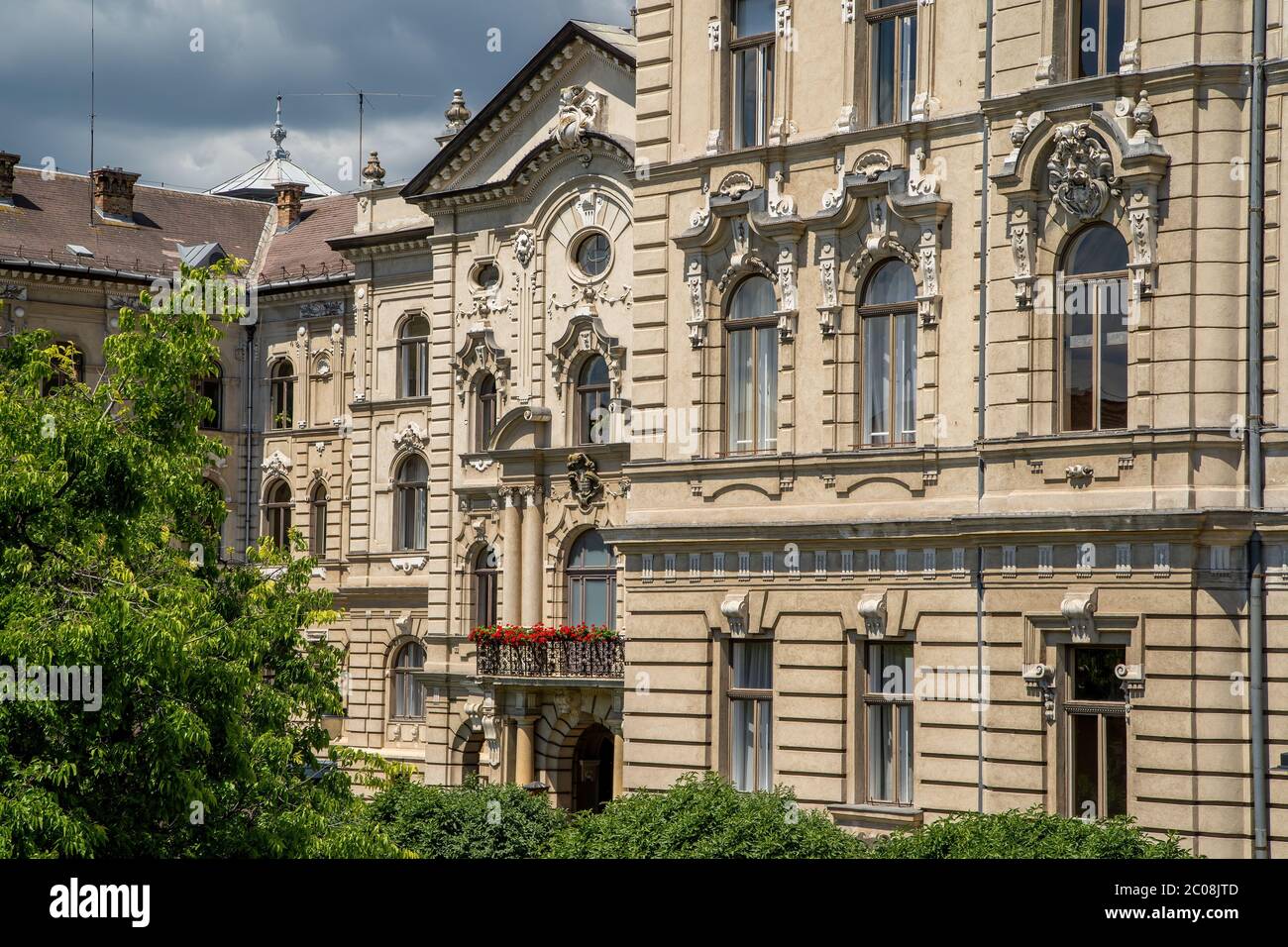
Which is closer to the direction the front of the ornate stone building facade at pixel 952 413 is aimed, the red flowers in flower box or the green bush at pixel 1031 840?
the green bush

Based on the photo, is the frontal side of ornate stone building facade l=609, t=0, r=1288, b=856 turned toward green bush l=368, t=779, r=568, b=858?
no

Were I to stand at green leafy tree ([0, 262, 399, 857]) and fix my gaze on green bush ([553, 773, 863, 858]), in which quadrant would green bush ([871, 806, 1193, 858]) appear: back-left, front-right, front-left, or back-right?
front-right

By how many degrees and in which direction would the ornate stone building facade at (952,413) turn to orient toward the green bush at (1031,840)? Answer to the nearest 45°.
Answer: approximately 45° to its left

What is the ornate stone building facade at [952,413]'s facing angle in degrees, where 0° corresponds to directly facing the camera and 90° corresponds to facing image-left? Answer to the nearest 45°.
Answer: approximately 45°

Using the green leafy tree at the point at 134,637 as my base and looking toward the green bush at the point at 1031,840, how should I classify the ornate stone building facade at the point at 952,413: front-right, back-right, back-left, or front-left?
front-left

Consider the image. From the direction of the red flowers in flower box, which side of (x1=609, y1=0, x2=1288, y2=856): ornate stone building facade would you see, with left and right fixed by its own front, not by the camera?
right

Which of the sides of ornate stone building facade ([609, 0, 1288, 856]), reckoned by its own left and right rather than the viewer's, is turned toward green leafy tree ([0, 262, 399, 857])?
front

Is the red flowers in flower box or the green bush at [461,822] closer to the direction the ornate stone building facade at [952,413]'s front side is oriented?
the green bush
